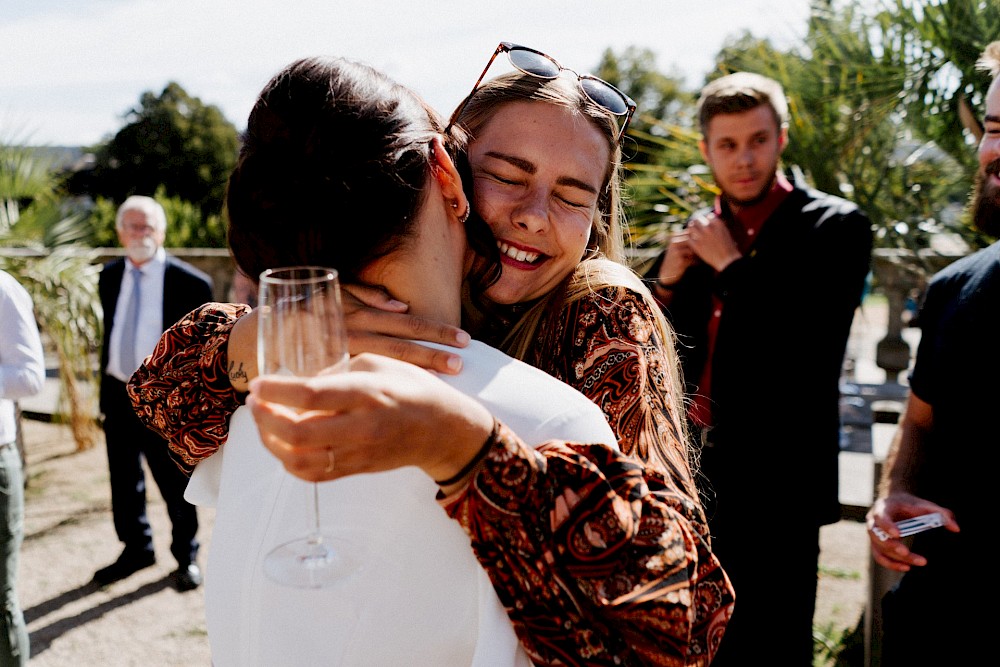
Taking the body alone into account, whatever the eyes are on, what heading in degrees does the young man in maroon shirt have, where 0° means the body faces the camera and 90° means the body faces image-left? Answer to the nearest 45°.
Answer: approximately 45°

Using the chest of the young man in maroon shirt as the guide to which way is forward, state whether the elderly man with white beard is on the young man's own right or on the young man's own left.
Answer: on the young man's own right

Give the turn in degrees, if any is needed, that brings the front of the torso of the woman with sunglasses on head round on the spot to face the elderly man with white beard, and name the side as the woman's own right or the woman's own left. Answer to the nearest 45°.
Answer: approximately 90° to the woman's own right
